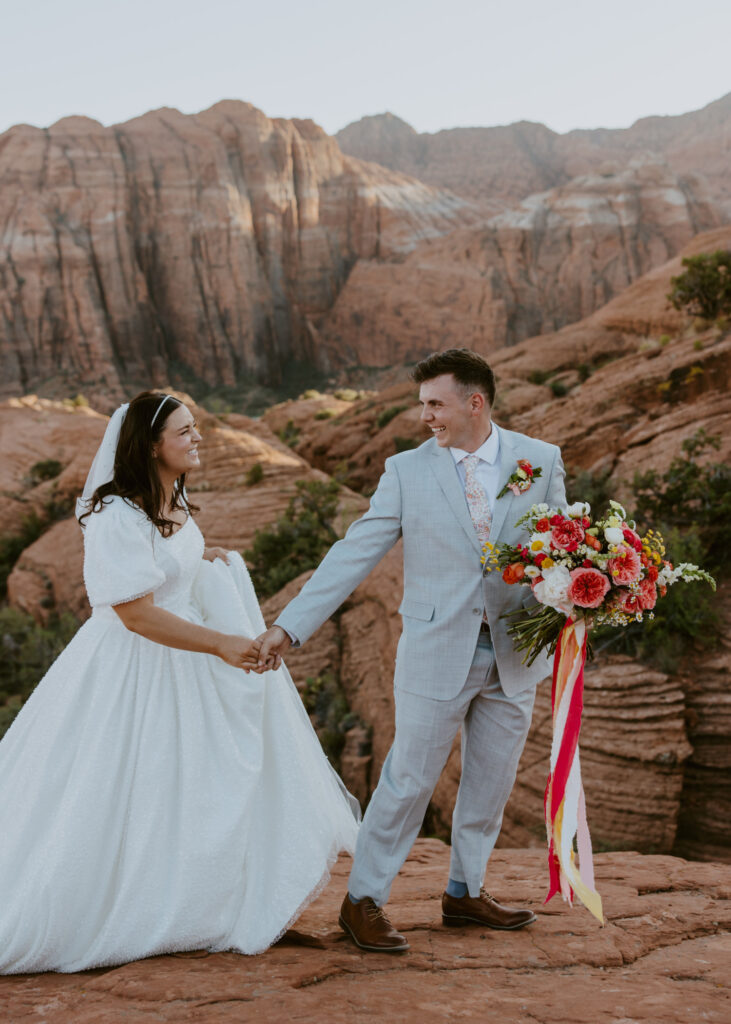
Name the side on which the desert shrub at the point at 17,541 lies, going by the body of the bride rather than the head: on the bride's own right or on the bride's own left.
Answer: on the bride's own left

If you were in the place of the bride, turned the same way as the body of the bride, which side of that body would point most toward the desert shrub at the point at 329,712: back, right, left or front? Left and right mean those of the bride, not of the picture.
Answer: left

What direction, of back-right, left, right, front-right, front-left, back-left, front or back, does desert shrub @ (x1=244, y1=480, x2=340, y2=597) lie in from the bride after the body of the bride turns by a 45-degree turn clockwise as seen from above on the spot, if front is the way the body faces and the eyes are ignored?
back-left

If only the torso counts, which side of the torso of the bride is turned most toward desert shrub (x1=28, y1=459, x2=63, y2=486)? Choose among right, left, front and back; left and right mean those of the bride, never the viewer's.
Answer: left

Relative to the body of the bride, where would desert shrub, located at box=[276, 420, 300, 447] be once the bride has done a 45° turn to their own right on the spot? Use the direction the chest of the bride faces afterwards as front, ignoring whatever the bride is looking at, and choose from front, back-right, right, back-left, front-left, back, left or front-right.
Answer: back-left

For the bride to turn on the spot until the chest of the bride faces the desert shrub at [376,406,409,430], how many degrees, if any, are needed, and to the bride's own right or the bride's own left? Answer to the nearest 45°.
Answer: approximately 90° to the bride's own left

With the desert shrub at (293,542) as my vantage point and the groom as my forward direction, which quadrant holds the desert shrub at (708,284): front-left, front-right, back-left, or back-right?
back-left

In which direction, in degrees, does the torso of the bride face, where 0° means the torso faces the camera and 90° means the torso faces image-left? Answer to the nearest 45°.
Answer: approximately 270°

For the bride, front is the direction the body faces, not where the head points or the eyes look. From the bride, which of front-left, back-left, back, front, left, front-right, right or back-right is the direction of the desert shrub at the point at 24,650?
left

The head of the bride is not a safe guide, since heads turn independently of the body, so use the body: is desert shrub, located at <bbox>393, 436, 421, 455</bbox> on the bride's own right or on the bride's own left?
on the bride's own left

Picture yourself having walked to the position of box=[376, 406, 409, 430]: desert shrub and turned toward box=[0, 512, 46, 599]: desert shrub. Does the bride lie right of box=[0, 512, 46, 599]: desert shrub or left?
left
